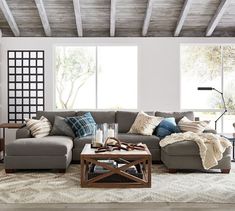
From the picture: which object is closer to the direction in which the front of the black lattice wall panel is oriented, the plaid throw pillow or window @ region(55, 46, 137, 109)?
the plaid throw pillow

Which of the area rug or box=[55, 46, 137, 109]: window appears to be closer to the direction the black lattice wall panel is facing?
the area rug

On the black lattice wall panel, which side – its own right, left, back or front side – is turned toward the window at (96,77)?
left

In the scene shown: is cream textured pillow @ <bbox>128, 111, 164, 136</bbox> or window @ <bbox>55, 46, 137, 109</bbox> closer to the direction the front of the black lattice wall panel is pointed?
the cream textured pillow

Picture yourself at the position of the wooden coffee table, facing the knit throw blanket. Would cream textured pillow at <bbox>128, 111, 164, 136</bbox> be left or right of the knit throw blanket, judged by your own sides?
left

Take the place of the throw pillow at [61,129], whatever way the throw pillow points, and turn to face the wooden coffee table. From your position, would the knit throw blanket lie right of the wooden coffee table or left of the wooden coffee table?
left

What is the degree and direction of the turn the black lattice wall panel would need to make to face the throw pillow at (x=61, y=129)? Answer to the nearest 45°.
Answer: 0° — it already faces it

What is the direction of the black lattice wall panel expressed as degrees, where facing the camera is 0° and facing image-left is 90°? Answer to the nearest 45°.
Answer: approximately 0°

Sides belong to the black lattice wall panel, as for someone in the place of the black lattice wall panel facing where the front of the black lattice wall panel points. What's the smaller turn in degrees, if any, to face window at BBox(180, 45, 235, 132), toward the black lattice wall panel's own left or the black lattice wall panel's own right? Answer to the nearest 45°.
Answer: approximately 90° to the black lattice wall panel's own left

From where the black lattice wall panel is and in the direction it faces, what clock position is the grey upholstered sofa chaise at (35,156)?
The grey upholstered sofa chaise is roughly at 12 o'clock from the black lattice wall panel.
